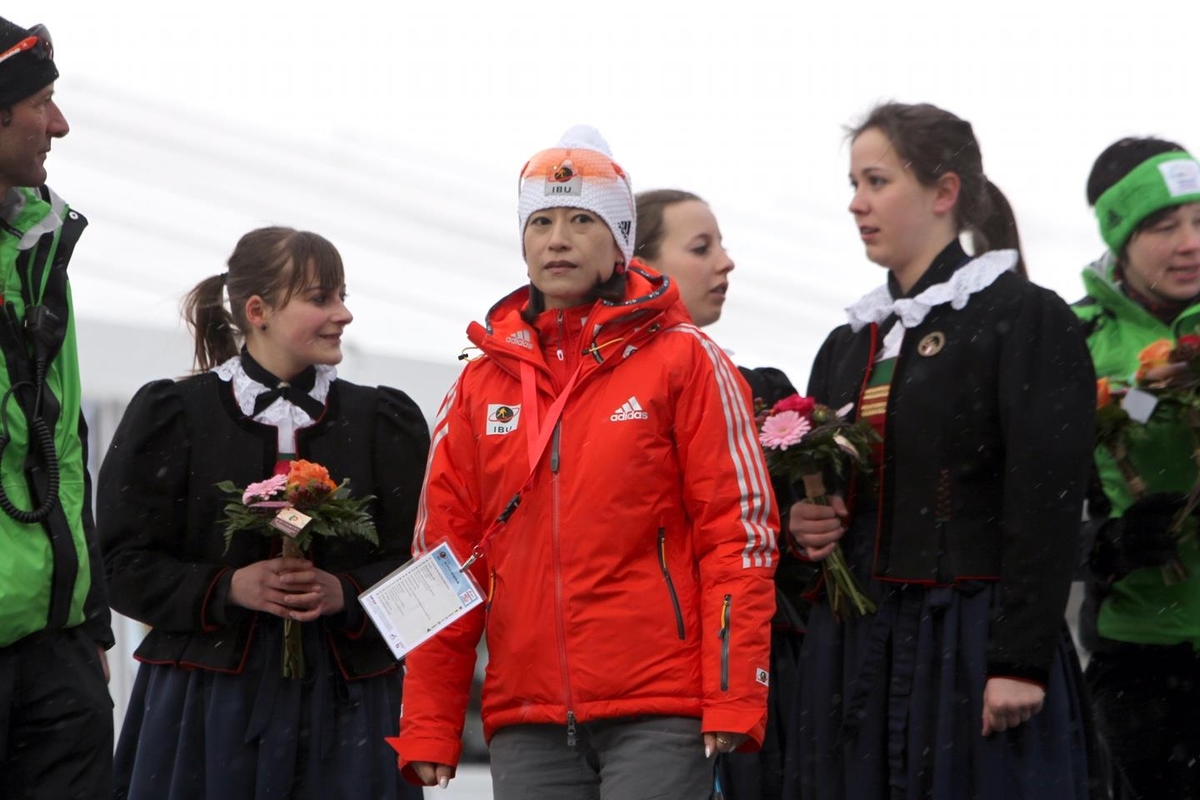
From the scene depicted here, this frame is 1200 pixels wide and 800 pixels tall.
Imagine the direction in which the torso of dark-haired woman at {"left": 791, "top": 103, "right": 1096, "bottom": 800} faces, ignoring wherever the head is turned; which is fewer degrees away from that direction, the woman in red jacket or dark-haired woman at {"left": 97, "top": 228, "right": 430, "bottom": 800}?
the woman in red jacket

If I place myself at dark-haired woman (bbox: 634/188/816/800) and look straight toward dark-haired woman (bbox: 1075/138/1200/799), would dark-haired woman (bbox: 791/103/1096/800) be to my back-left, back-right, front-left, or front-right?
front-right

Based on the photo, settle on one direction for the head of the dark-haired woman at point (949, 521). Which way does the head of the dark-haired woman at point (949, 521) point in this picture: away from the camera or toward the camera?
toward the camera

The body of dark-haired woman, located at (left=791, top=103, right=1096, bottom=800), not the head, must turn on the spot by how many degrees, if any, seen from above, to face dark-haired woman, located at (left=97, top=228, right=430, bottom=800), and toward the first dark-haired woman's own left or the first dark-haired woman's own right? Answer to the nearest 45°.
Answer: approximately 45° to the first dark-haired woman's own right

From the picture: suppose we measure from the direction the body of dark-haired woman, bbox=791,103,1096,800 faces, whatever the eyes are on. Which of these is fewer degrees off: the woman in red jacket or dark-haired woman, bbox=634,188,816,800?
the woman in red jacket

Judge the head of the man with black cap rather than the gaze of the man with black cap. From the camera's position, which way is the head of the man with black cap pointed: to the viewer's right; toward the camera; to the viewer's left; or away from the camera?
to the viewer's right

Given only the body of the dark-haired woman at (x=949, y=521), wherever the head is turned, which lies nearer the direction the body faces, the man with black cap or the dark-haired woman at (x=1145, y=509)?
the man with black cap

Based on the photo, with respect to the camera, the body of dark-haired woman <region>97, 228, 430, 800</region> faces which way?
toward the camera

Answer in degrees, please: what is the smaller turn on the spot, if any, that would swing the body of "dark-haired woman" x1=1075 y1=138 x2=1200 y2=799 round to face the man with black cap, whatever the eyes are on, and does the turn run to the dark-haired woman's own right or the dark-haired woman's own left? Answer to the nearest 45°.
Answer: approximately 90° to the dark-haired woman's own right

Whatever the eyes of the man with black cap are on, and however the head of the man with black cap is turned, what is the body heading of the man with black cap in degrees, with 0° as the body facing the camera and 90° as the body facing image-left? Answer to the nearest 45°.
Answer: approximately 315°

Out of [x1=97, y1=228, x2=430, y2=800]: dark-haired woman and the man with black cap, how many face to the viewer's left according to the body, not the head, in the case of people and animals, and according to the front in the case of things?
0

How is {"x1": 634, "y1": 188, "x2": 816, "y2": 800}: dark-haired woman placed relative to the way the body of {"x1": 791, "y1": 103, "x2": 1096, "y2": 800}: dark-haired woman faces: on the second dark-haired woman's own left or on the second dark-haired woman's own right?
on the second dark-haired woman's own right

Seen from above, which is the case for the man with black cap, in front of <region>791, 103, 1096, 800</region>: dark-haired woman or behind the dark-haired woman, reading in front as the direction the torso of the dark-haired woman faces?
in front

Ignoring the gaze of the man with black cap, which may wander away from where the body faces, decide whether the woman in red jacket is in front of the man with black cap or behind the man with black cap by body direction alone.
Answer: in front

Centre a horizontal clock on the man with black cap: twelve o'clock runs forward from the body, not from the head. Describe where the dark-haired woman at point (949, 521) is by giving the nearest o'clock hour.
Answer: The dark-haired woman is roughly at 11 o'clock from the man with black cap.

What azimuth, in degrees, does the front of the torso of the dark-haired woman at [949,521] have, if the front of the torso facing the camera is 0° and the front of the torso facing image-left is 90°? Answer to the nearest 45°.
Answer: approximately 45°

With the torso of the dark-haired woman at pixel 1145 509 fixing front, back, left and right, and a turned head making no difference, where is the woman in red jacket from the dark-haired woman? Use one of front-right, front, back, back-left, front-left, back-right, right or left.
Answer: right

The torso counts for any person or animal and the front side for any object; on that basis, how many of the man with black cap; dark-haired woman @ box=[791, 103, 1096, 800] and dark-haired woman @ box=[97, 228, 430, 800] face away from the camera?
0
